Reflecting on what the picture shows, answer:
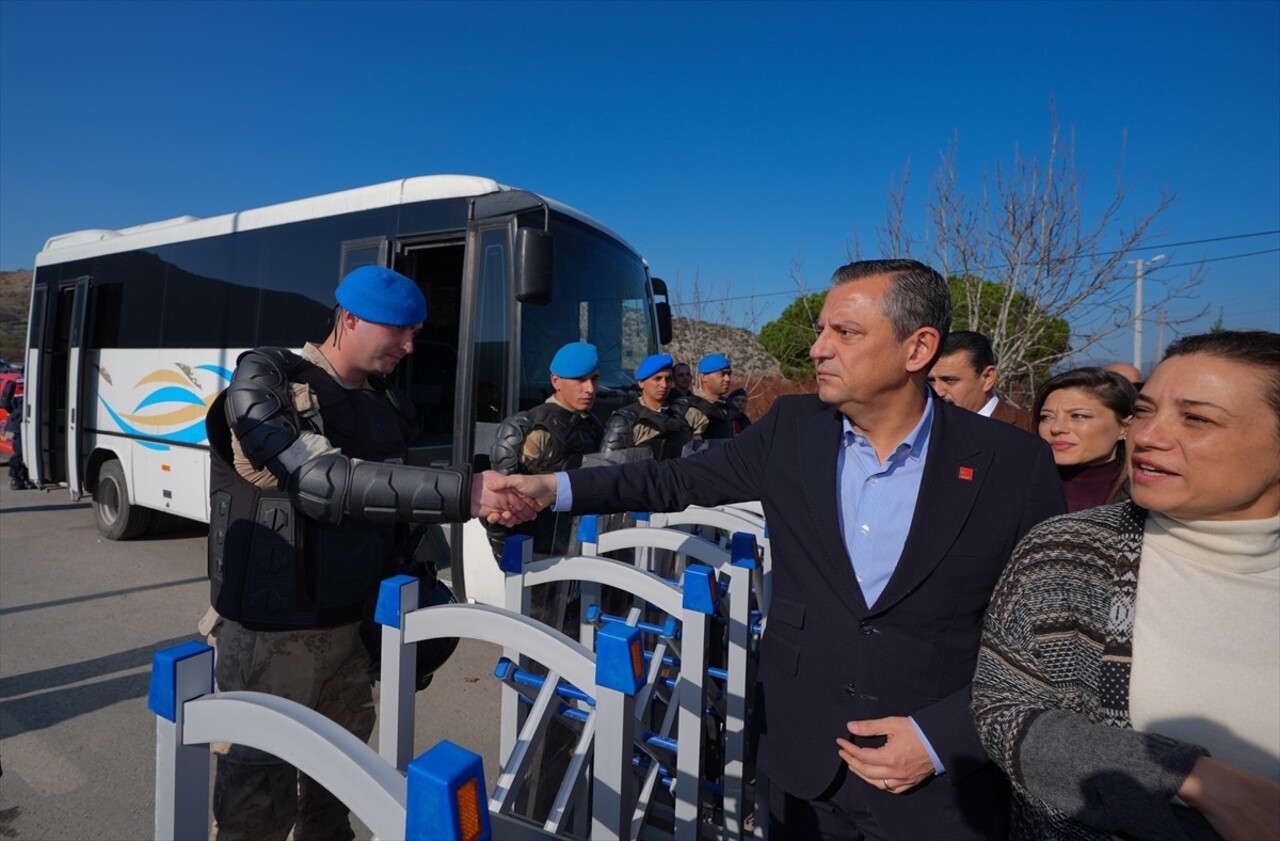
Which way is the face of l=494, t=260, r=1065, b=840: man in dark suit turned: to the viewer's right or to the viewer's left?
to the viewer's left

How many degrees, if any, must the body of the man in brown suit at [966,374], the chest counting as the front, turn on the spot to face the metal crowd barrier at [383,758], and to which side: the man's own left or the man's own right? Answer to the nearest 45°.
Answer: approximately 45° to the man's own left

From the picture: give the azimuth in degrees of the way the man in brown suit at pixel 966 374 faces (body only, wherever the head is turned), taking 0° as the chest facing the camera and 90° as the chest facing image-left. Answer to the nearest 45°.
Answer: approximately 45°

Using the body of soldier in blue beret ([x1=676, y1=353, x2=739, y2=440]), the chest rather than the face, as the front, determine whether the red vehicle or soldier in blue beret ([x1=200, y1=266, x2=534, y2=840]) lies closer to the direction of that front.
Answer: the soldier in blue beret

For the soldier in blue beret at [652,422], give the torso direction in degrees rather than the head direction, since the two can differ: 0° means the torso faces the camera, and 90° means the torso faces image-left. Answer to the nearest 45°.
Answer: approximately 315°

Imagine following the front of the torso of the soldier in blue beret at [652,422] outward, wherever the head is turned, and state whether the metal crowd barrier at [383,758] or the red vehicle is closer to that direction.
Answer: the metal crowd barrier

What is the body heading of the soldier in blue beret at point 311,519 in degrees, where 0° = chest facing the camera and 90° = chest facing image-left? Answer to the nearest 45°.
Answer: approximately 315°

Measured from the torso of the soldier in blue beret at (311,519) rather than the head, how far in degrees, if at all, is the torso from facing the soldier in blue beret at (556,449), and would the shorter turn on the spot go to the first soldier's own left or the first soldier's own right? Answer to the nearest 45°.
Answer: approximately 90° to the first soldier's own left
